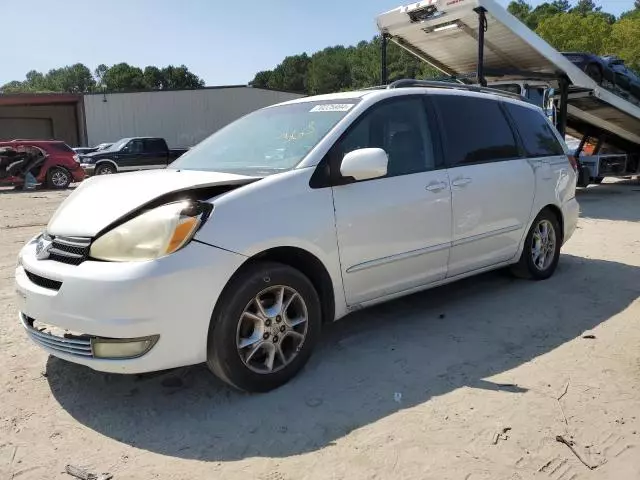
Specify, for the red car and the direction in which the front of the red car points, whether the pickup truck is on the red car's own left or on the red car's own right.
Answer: on the red car's own right

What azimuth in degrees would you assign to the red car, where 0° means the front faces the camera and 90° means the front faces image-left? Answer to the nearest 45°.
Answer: approximately 90°

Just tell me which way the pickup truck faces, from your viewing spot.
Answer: facing the viewer and to the left of the viewer

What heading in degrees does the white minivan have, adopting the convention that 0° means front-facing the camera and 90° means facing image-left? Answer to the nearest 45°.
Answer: approximately 45°

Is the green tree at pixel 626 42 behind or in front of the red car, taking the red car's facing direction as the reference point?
behind

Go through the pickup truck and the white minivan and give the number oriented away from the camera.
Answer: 0

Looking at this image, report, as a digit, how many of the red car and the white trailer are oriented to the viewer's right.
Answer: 0
